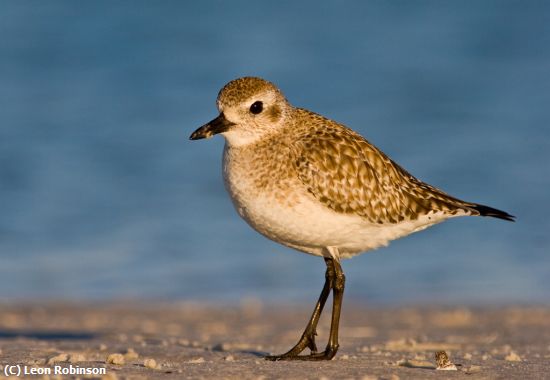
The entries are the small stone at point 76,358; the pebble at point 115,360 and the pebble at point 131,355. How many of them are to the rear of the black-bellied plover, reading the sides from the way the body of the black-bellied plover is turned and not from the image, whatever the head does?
0

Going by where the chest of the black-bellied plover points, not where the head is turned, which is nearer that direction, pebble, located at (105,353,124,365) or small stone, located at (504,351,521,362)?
the pebble

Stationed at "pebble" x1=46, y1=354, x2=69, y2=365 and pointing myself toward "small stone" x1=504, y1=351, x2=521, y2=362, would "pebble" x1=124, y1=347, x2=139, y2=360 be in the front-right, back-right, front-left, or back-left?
front-left

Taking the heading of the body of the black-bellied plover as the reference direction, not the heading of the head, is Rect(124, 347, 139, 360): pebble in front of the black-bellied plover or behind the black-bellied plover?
in front

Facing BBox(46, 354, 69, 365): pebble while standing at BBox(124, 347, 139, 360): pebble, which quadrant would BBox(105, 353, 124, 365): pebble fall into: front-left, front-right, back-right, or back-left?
front-left

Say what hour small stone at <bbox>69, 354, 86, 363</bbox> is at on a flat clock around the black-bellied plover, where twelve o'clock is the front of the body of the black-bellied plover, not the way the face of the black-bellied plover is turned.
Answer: The small stone is roughly at 12 o'clock from the black-bellied plover.

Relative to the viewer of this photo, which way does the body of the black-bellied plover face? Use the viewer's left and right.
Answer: facing to the left of the viewer

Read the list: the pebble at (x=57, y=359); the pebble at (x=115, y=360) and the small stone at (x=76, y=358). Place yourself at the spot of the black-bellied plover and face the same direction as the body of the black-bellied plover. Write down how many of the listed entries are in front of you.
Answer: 3

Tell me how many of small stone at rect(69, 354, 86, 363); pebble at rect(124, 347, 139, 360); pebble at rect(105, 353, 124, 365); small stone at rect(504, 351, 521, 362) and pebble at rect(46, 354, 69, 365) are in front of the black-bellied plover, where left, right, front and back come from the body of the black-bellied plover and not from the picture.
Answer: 4

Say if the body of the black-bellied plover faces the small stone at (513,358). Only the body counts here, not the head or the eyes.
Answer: no

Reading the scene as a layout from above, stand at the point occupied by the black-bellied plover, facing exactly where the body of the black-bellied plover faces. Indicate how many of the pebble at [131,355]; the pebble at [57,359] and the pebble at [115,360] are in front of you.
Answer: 3

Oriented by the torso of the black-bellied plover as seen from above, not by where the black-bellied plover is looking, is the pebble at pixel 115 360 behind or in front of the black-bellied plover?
in front

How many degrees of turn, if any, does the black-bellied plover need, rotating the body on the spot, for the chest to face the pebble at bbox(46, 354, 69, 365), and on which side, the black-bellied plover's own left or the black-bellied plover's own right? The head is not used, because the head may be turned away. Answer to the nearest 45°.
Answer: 0° — it already faces it
